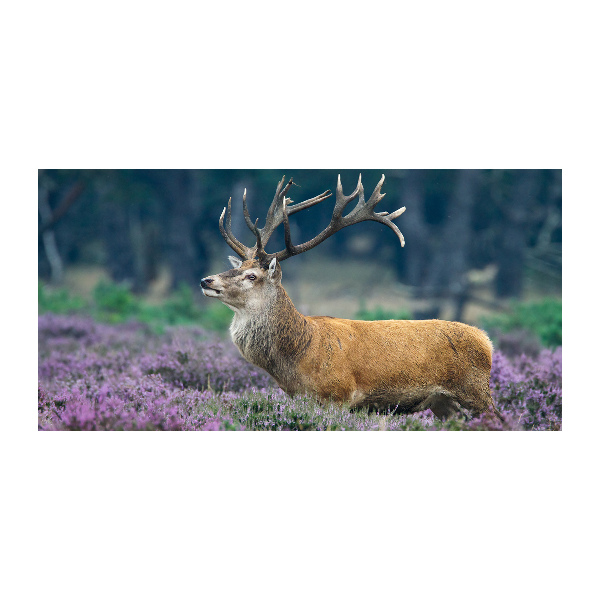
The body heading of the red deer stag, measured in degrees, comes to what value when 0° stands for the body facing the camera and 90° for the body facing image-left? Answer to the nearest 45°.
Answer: approximately 90°

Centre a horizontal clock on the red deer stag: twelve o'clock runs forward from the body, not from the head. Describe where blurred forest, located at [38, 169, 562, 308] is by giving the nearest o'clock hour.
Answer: The blurred forest is roughly at 3 o'clock from the red deer stag.

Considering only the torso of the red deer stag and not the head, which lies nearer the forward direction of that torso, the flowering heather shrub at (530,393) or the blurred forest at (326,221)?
the blurred forest

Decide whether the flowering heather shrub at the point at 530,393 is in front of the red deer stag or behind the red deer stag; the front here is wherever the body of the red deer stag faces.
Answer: behind
